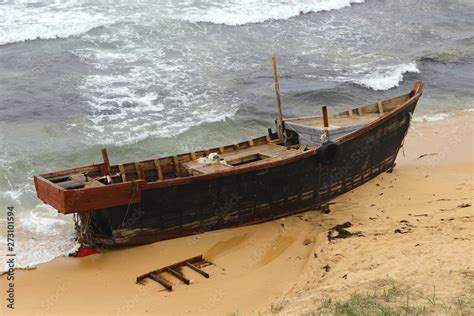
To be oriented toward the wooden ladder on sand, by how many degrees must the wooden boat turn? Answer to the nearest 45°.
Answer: approximately 180°

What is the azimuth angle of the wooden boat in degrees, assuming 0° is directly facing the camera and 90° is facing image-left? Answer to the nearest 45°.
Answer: approximately 225°
